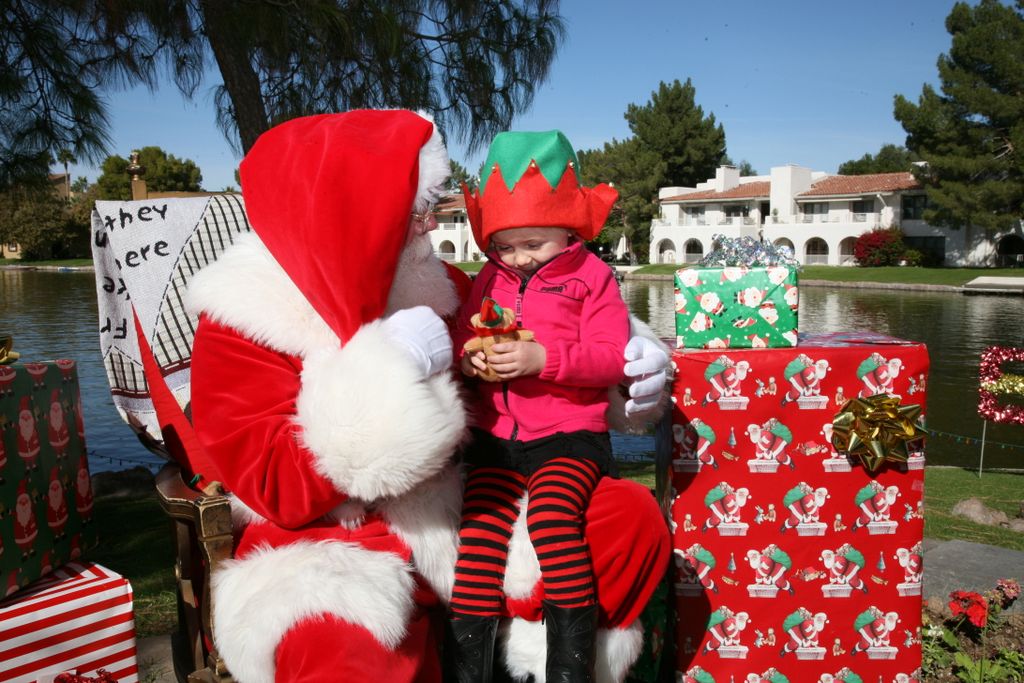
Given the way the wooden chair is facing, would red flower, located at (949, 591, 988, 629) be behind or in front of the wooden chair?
in front

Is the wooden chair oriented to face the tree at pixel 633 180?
no

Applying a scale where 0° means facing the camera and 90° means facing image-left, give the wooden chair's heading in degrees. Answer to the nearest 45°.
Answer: approximately 315°

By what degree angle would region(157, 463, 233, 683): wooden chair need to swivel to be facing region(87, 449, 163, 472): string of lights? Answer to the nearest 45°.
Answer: approximately 135° to its left

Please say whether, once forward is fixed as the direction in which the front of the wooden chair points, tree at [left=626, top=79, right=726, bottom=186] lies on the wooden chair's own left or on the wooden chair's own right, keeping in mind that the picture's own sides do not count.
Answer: on the wooden chair's own left

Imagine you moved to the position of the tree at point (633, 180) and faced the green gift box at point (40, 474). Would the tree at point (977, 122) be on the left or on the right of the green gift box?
left

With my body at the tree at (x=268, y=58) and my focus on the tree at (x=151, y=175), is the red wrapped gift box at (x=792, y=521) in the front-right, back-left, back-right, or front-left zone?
back-right

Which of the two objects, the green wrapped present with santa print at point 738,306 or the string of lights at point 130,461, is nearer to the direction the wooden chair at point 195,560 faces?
the green wrapped present with santa print

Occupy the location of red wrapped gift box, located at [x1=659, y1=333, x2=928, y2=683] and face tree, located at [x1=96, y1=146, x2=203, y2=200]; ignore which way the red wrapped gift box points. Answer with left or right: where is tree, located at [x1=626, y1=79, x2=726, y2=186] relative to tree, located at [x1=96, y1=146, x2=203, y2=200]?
right

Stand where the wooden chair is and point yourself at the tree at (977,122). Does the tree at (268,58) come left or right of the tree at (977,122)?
left

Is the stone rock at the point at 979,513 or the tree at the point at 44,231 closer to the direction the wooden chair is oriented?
the stone rock

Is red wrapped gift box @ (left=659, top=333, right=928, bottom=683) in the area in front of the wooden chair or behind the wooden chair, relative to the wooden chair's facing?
in front

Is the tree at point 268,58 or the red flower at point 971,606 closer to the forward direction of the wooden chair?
the red flower
